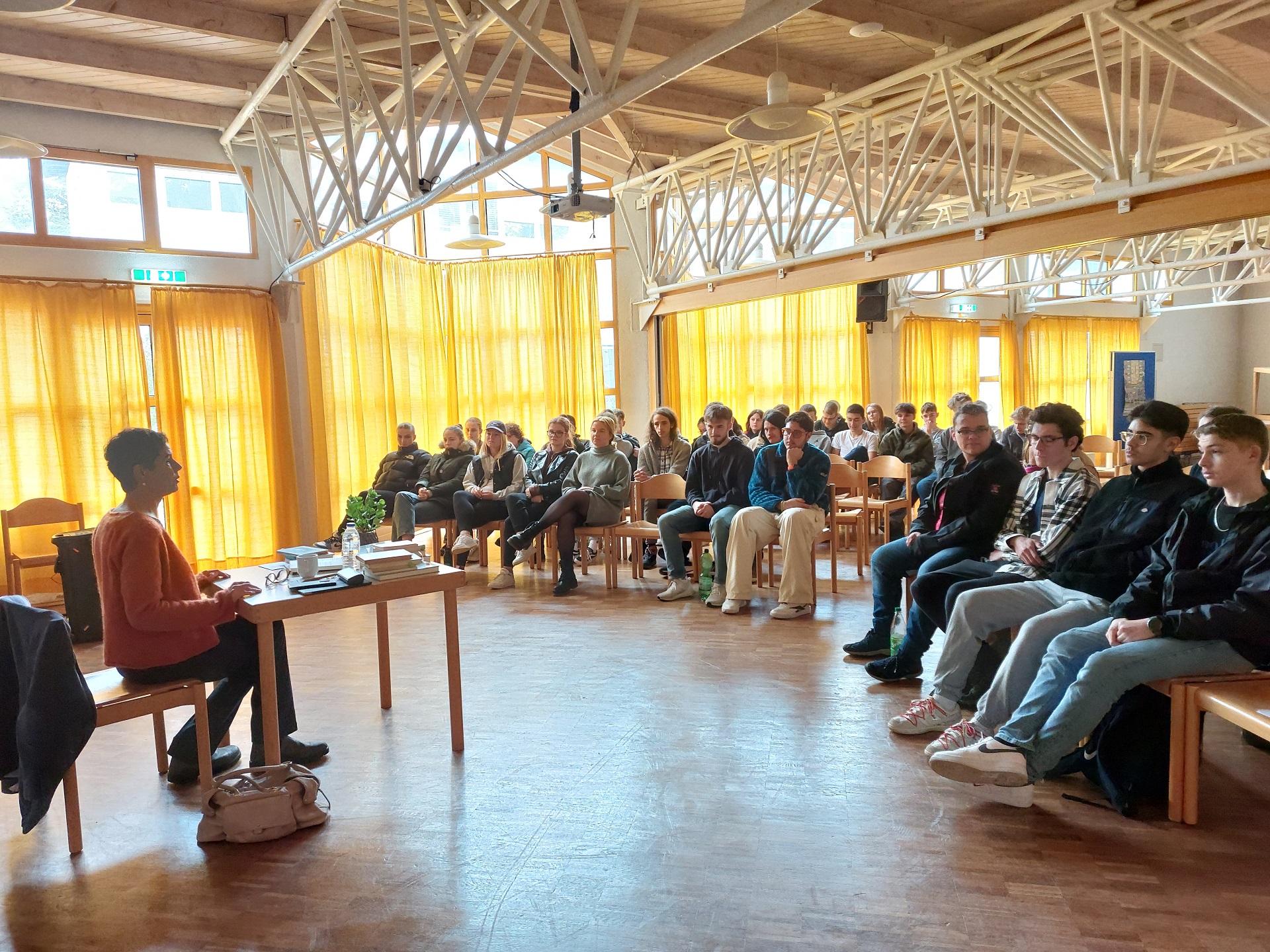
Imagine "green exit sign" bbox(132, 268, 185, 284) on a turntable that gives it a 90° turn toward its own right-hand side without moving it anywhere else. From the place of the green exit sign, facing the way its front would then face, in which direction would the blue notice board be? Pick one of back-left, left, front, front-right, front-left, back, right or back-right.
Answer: back

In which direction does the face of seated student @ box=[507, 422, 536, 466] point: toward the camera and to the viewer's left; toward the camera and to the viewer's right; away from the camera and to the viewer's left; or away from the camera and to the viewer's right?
toward the camera and to the viewer's left

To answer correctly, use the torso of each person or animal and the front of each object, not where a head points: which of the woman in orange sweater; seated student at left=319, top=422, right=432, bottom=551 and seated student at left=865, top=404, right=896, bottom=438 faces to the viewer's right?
the woman in orange sweater

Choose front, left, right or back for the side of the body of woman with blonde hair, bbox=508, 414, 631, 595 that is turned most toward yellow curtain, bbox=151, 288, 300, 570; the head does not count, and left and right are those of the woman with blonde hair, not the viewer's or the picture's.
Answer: right

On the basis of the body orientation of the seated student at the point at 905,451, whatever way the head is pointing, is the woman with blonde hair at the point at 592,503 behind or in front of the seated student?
in front

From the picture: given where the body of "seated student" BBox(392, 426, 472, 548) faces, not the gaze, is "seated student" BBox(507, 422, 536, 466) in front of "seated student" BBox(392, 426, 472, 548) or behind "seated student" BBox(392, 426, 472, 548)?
behind

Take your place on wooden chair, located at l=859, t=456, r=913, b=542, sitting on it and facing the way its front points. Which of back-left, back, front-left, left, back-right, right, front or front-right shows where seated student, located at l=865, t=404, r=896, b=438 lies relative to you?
back-right

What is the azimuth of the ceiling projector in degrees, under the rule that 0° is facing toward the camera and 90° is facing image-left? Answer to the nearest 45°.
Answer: approximately 45°

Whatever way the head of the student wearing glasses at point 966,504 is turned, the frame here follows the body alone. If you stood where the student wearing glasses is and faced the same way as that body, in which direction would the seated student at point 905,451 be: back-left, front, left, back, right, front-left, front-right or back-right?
back-right

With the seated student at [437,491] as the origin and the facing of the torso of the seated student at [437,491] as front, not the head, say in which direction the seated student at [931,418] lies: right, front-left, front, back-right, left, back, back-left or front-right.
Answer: back-left

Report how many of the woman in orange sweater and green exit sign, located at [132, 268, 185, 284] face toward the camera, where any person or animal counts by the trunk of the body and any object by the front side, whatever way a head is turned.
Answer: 1

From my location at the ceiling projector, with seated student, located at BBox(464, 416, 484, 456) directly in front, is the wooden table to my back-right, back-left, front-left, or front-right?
back-left
